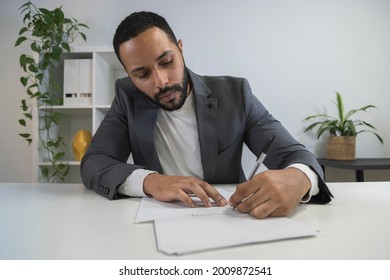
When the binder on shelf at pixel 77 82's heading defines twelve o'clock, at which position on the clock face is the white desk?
The white desk is roughly at 12 o'clock from the binder on shelf.

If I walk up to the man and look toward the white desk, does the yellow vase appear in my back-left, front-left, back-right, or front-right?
back-right

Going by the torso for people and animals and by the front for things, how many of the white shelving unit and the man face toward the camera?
2

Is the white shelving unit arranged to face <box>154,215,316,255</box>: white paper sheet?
yes

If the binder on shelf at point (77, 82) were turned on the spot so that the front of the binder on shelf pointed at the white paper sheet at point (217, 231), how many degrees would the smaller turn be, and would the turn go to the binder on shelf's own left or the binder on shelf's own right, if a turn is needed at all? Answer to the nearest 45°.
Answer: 0° — it already faces it

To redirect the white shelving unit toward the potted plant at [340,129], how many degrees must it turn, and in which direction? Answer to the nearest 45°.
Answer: approximately 90° to its left

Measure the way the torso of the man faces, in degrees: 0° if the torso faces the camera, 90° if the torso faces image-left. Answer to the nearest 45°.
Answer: approximately 0°

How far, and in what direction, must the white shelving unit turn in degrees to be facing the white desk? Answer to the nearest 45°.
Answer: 0° — it already faces it

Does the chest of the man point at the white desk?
yes
